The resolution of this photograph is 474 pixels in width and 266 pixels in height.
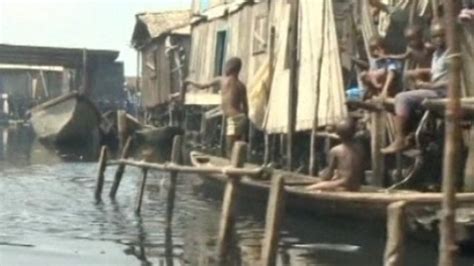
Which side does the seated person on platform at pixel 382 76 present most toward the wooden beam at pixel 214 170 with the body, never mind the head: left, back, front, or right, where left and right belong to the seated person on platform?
front

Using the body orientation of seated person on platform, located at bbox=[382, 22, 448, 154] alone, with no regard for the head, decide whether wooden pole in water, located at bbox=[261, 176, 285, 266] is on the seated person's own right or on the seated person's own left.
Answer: on the seated person's own left

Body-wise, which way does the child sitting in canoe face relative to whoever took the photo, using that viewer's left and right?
facing away from the viewer and to the left of the viewer

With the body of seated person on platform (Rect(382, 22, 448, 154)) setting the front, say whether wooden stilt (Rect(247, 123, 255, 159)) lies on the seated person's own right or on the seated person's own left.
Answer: on the seated person's own right

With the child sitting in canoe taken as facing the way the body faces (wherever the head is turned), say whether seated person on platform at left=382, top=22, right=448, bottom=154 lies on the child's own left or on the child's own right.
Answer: on the child's own right

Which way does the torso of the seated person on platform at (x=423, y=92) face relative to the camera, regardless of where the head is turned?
to the viewer's left
